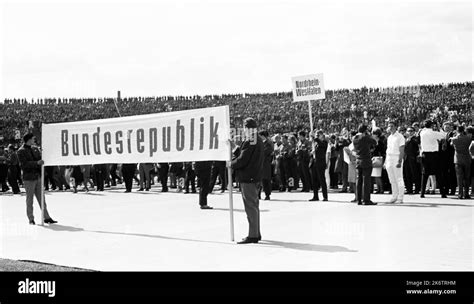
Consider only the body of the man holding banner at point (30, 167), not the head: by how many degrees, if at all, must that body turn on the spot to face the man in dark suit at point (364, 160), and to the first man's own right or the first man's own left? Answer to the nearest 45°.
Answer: approximately 45° to the first man's own left

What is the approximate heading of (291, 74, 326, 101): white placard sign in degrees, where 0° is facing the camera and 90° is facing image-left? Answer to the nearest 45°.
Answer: approximately 0°

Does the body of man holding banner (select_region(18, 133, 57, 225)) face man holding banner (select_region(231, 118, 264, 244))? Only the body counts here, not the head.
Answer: yes
